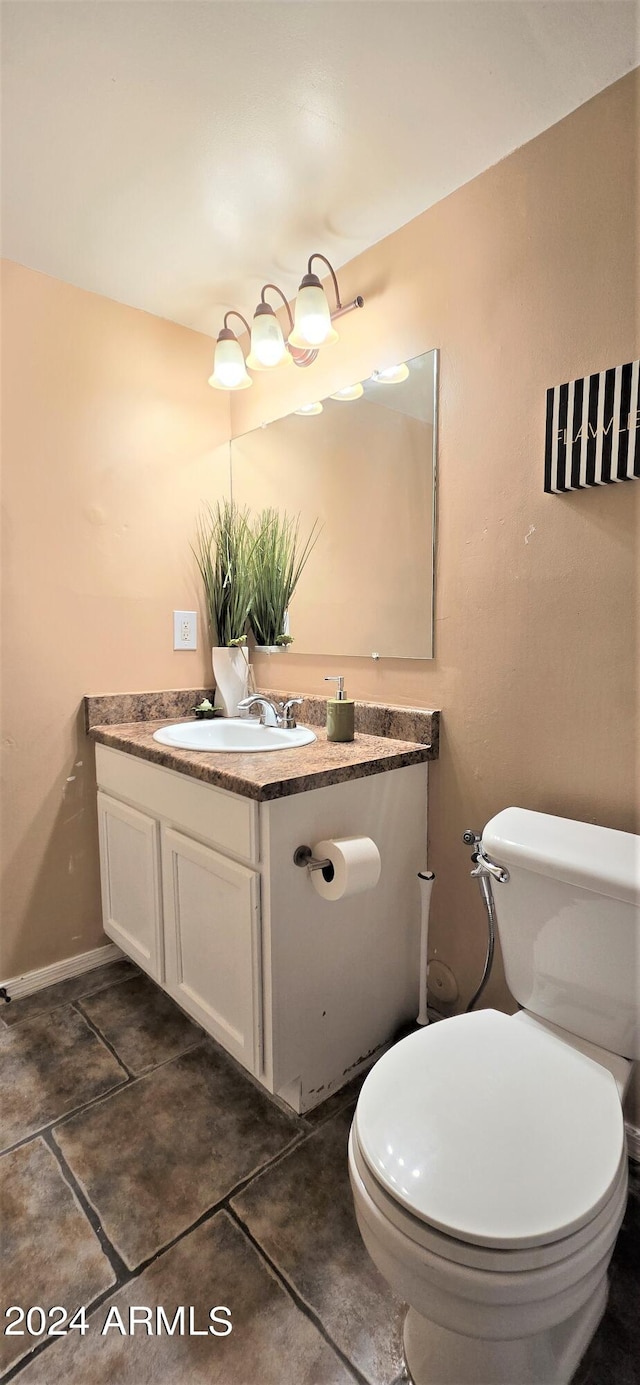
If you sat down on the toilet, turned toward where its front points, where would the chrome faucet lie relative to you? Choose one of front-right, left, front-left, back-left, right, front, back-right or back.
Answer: right

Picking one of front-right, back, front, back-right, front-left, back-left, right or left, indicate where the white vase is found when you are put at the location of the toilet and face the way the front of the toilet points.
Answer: right

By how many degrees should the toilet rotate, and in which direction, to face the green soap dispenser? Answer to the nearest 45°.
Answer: approximately 90° to its right

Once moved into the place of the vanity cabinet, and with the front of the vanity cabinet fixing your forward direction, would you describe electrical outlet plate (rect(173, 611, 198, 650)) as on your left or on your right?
on your right

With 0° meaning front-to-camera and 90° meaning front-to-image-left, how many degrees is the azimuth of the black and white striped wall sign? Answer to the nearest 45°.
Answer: approximately 45°

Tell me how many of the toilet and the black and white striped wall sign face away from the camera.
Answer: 0

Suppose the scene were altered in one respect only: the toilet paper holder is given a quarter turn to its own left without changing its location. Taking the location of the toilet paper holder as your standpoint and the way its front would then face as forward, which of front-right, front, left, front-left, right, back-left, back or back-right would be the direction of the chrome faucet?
front-left

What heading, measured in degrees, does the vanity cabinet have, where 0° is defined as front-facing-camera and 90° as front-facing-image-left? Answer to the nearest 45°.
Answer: approximately 45°

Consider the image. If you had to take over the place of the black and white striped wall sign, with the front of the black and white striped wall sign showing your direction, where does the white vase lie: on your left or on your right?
on your right
